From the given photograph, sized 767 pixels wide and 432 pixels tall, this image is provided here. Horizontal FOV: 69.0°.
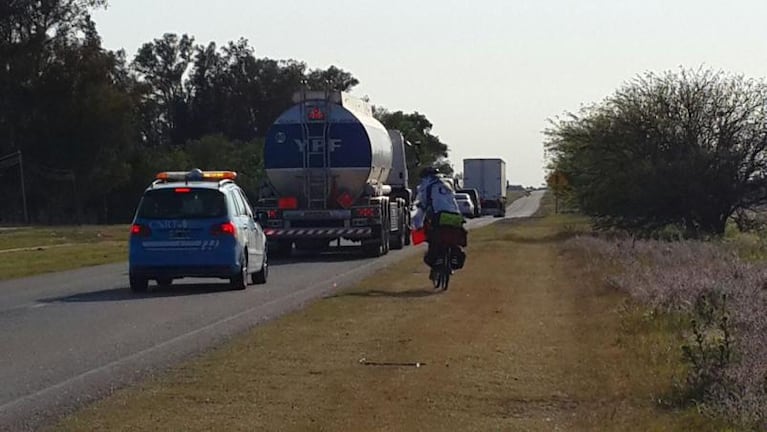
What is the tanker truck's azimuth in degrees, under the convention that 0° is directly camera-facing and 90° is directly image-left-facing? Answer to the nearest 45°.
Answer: approximately 180°

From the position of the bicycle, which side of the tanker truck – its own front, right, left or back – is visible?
back

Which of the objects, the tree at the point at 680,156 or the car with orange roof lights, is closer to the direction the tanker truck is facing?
the tree

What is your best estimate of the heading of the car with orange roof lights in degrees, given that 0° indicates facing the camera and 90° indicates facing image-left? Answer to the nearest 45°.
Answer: approximately 180°

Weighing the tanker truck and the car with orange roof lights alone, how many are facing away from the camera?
2

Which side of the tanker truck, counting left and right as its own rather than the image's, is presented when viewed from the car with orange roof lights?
back

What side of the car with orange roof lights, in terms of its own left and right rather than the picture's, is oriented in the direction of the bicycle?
right

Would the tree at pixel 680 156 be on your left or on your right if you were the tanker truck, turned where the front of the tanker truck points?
on your right
